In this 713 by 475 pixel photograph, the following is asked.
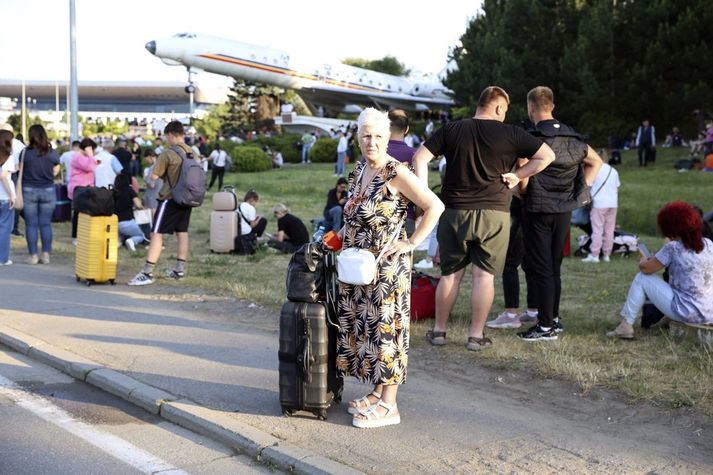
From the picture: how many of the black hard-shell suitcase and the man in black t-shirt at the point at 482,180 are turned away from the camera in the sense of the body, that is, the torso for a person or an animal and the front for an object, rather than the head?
1

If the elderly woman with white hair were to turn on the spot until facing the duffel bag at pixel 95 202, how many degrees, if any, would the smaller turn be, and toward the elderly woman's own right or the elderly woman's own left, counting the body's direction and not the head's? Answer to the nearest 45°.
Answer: approximately 90° to the elderly woman's own right

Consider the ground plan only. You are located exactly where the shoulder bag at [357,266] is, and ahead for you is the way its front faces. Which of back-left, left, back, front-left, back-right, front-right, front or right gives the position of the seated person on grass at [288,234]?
back-right

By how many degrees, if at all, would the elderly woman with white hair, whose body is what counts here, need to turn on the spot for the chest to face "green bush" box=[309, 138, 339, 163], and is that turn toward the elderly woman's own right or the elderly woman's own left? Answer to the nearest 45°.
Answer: approximately 135° to the elderly woman's own right

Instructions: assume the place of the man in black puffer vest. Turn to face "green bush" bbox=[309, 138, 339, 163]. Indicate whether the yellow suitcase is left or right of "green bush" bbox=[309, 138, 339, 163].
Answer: left

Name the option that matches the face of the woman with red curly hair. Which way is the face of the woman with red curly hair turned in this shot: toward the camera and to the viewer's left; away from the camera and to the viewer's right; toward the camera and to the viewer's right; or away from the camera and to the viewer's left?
away from the camera and to the viewer's left

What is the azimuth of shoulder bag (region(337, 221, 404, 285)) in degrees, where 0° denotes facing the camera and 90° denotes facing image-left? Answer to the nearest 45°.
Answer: approximately 45°

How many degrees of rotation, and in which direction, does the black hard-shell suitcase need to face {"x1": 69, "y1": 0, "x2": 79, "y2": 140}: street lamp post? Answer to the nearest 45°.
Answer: approximately 90° to its right

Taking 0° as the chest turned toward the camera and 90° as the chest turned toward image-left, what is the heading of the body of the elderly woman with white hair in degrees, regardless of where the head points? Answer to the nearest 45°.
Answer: approximately 45°

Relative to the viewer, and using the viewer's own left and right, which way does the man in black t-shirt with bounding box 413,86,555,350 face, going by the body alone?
facing away from the viewer

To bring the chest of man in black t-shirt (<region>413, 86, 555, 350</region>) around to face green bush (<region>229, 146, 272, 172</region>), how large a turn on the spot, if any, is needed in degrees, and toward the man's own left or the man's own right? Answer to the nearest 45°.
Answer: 0° — they already face it
